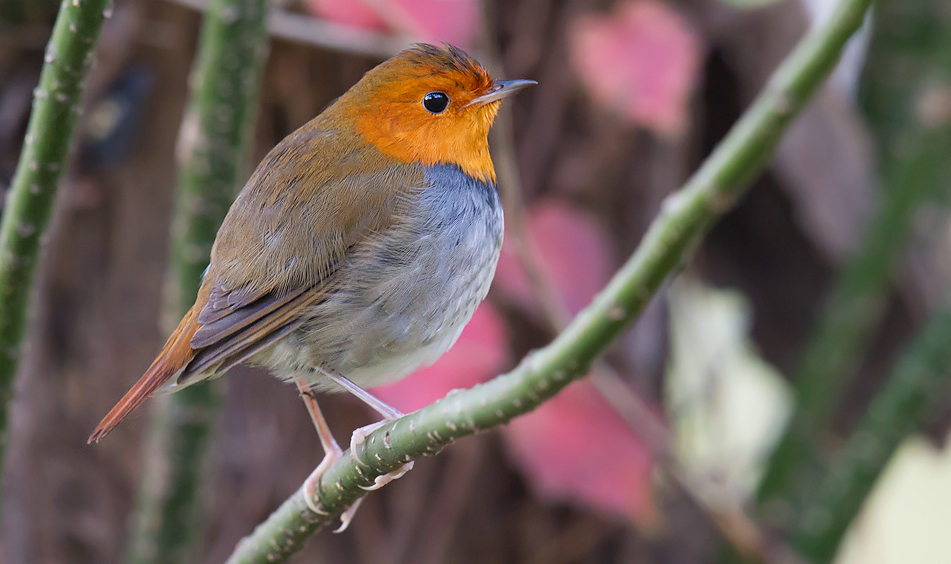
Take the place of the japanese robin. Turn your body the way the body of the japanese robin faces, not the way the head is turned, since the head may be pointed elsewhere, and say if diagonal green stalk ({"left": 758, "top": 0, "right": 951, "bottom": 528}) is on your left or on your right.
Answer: on your left

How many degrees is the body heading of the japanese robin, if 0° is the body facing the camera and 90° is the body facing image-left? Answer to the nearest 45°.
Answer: approximately 270°

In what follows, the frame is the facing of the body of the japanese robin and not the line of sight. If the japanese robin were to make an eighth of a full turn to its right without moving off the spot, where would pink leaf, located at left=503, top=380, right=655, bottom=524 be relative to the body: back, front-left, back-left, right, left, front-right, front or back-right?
back-left

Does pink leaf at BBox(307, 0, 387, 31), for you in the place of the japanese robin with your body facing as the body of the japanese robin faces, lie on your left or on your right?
on your left

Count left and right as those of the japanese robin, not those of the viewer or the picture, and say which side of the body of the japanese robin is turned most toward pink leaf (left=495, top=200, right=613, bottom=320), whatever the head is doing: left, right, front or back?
left

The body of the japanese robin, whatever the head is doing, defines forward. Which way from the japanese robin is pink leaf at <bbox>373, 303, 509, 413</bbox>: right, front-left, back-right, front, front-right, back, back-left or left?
left

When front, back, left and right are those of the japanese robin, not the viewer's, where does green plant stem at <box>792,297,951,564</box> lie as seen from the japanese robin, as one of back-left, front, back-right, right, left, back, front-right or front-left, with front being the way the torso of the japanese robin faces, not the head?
front-left

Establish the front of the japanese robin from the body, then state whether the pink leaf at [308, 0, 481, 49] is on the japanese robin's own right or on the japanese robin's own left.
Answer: on the japanese robin's own left
